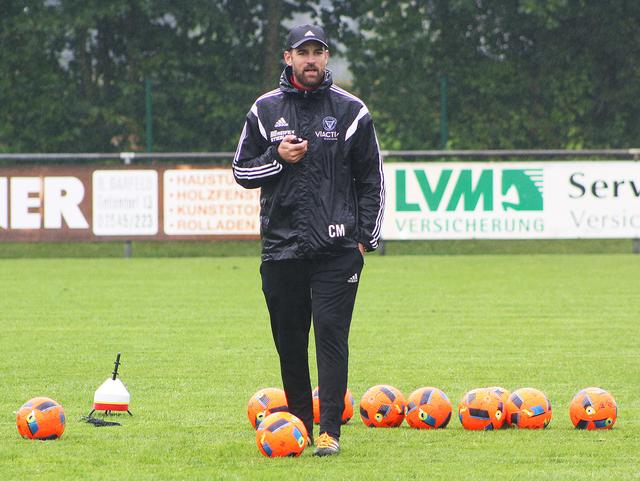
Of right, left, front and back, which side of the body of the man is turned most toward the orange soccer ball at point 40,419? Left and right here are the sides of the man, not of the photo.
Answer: right

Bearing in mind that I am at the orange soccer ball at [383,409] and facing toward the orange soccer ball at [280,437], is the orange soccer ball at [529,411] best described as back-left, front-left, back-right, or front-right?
back-left

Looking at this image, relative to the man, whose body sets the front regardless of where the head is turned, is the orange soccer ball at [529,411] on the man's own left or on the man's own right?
on the man's own left

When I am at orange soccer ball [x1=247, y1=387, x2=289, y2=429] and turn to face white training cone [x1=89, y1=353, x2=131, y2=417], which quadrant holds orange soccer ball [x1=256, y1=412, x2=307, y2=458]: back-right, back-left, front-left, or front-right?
back-left

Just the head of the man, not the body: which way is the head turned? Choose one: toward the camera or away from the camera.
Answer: toward the camera

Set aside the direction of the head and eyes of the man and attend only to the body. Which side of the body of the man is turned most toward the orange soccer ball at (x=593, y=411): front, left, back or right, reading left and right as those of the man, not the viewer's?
left

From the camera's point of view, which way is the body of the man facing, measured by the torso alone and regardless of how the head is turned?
toward the camera

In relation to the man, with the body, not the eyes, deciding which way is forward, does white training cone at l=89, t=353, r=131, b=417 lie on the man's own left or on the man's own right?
on the man's own right
